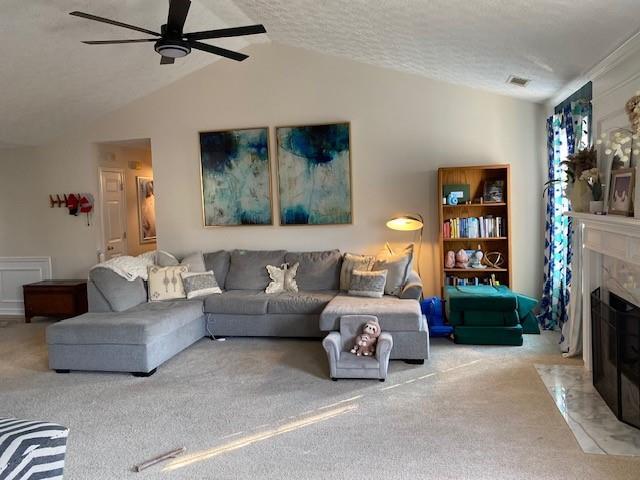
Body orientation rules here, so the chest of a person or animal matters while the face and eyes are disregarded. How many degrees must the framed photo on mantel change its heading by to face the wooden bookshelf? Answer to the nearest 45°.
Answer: approximately 90° to its right

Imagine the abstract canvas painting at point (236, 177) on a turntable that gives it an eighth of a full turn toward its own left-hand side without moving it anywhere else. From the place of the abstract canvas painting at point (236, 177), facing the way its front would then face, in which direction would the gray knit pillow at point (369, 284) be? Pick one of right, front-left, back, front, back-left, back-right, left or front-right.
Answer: front

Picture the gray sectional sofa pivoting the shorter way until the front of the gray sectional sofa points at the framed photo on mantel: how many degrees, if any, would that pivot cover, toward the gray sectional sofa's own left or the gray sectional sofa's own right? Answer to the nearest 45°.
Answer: approximately 45° to the gray sectional sofa's own left

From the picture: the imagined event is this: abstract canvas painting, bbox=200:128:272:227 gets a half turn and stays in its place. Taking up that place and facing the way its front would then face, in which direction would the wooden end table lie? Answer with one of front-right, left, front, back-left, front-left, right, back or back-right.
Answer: left

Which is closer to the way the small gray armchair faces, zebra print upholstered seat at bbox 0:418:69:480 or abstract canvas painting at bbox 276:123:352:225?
the zebra print upholstered seat

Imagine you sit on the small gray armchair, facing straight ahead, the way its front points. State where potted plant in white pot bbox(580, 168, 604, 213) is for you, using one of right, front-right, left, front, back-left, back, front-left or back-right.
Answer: left

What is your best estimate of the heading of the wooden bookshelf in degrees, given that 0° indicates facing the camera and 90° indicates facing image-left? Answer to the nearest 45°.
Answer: approximately 0°

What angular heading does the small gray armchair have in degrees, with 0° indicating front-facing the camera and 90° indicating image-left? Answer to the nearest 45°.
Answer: approximately 0°
